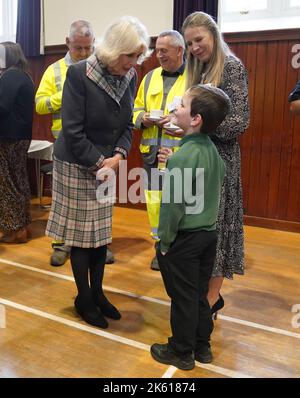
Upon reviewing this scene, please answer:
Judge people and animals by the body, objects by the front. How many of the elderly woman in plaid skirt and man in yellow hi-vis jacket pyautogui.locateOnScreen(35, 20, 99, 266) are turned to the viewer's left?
0

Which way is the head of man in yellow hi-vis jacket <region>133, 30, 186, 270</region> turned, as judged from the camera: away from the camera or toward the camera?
toward the camera

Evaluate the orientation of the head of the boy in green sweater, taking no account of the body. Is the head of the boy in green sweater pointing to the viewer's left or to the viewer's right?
to the viewer's left

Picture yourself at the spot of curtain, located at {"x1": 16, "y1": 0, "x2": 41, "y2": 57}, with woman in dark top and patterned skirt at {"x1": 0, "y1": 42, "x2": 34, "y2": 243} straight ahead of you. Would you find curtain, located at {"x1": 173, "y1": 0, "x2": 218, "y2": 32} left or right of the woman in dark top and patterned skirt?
left

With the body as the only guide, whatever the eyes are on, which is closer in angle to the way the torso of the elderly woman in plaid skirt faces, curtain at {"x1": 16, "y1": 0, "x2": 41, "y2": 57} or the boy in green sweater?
the boy in green sweater

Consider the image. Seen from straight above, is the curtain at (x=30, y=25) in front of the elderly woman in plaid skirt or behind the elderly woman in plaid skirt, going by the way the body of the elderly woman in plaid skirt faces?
behind

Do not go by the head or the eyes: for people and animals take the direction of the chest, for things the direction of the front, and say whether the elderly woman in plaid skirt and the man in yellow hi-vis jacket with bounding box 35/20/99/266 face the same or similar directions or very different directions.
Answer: same or similar directions

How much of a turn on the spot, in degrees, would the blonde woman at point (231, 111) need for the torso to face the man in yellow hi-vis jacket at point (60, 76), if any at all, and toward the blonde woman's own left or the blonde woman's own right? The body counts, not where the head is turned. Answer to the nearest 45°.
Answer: approximately 90° to the blonde woman's own right

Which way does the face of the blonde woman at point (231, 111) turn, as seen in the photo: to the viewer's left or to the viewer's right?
to the viewer's left

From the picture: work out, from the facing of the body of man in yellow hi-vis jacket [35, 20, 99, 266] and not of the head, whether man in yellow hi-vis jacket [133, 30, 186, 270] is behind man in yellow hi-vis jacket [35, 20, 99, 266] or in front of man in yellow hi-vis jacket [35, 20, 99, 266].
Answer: in front

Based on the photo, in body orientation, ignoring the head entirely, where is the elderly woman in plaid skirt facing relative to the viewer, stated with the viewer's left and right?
facing the viewer and to the right of the viewer

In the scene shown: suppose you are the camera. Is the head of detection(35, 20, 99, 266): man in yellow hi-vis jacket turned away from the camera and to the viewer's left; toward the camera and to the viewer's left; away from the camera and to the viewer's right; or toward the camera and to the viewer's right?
toward the camera and to the viewer's right
